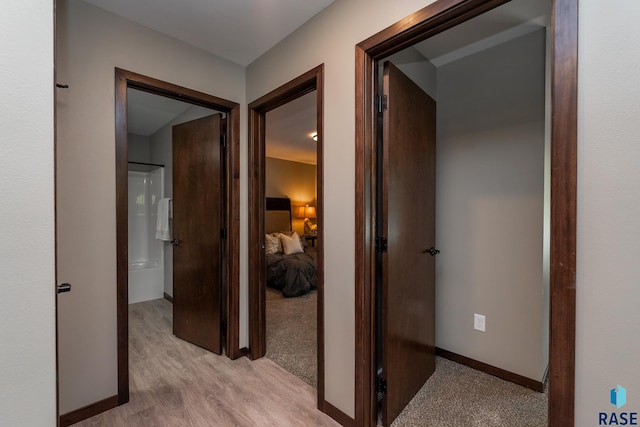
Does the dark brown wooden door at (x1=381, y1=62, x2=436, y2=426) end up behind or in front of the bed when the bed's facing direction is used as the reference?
in front

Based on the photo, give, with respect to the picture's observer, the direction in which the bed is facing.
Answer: facing the viewer and to the right of the viewer

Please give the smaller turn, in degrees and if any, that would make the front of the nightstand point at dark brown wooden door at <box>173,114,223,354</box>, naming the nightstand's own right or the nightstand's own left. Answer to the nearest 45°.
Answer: approximately 45° to the nightstand's own right

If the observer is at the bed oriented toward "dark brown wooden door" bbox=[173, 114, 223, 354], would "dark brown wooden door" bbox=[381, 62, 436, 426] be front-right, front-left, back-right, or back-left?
front-left

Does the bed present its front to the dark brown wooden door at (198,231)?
no

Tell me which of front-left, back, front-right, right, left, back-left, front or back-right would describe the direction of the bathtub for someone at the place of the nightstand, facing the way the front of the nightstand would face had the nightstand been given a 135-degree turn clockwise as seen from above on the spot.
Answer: front-left

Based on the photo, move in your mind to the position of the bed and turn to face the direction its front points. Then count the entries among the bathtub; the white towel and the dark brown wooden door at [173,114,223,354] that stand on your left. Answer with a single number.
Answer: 0

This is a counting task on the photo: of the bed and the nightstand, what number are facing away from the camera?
0

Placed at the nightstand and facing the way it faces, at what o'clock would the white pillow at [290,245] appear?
The white pillow is roughly at 2 o'clock from the nightstand.

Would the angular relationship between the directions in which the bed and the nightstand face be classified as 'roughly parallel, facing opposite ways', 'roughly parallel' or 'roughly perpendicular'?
roughly parallel

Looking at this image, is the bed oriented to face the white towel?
no

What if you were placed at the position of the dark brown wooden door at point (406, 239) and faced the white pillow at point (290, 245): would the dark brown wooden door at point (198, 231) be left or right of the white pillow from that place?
left

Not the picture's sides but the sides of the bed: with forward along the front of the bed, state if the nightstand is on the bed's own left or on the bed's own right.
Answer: on the bed's own left

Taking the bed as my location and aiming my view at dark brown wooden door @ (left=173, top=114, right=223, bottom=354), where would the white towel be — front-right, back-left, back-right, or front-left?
front-right
